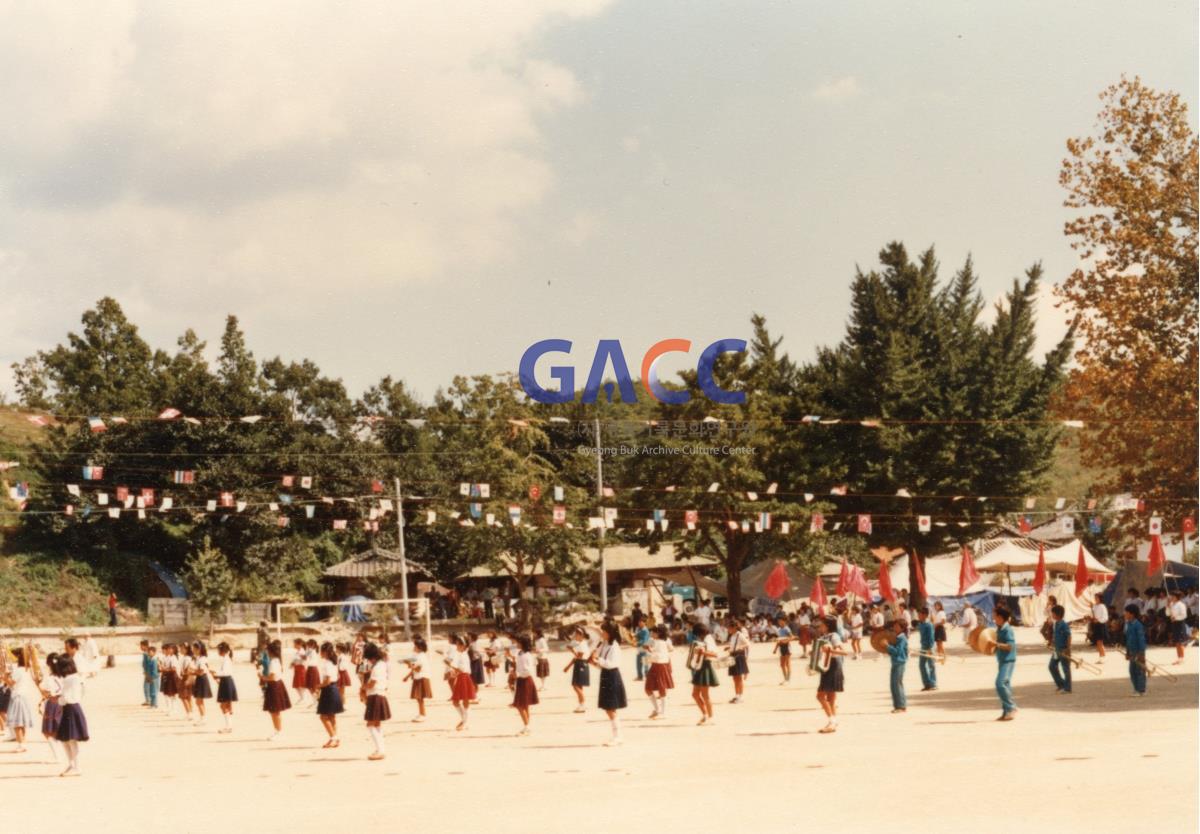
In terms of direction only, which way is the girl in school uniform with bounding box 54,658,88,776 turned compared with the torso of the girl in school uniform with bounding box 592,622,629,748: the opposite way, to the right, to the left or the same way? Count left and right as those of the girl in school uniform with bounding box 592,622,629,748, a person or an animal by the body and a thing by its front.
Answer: the same way

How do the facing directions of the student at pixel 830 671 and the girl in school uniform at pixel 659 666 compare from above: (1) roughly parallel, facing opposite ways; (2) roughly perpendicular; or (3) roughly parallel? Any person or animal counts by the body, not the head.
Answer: roughly parallel

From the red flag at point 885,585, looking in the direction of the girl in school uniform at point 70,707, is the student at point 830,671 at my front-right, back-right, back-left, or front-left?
front-left

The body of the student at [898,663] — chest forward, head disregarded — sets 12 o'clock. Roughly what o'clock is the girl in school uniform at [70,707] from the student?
The girl in school uniform is roughly at 11 o'clock from the student.

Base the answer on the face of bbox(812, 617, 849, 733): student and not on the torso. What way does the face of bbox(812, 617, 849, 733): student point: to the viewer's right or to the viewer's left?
to the viewer's left

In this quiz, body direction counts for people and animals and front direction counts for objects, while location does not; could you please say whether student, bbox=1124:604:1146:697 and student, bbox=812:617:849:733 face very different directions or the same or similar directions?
same or similar directions

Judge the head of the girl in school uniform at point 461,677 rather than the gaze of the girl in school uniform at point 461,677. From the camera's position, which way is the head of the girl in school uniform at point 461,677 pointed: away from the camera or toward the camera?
toward the camera

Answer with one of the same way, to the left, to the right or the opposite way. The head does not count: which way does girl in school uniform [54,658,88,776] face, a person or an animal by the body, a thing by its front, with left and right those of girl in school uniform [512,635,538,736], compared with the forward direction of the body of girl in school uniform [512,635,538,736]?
the same way

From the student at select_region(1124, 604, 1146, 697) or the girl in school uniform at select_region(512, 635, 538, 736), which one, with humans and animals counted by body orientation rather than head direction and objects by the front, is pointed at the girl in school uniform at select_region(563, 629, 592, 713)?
the student

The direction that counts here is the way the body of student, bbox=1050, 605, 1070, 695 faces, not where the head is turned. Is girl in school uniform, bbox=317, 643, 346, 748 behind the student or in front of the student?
in front
